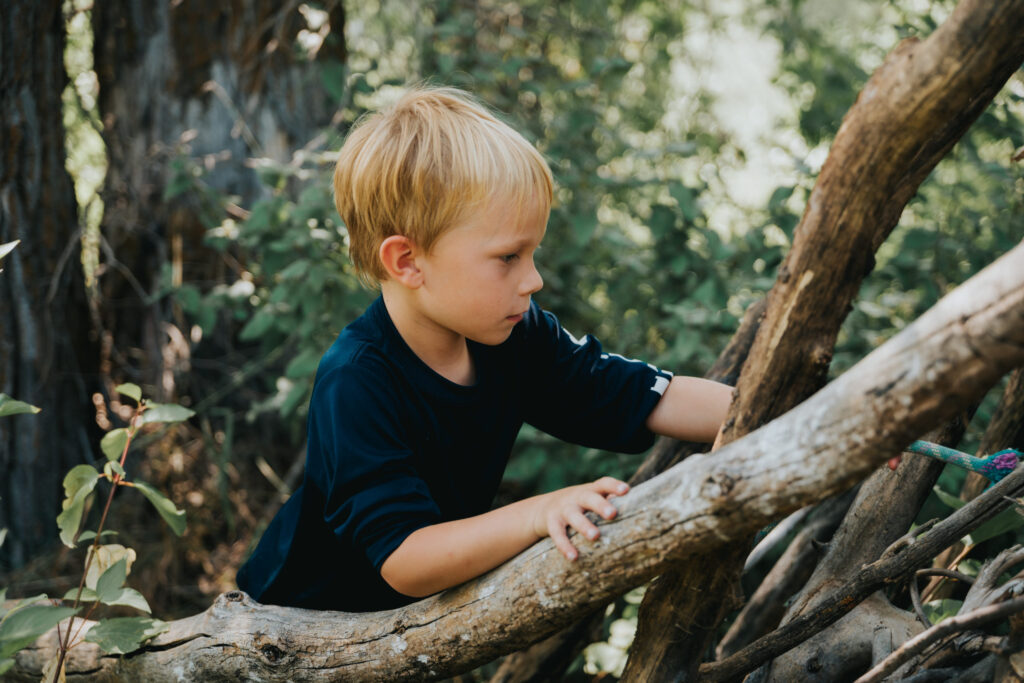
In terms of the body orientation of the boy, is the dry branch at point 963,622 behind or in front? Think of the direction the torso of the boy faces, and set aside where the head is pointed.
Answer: in front

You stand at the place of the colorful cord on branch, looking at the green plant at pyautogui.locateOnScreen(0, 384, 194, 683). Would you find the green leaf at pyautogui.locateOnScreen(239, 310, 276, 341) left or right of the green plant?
right

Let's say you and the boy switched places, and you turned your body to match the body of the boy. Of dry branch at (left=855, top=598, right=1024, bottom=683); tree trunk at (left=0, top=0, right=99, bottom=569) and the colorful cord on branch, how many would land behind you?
1

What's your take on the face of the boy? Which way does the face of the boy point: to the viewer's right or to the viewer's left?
to the viewer's right

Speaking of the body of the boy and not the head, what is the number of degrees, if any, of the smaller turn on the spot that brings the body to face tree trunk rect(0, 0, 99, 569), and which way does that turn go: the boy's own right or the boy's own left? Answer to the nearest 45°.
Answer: approximately 180°

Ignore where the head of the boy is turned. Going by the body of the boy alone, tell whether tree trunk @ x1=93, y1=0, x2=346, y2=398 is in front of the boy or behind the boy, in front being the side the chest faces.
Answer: behind

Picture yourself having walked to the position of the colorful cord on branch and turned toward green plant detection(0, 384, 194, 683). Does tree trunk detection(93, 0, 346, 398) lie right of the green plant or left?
right

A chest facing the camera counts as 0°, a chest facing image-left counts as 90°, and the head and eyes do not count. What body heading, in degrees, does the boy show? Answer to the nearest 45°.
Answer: approximately 315°

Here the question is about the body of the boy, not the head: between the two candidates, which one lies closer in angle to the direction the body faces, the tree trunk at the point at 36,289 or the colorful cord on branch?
the colorful cord on branch

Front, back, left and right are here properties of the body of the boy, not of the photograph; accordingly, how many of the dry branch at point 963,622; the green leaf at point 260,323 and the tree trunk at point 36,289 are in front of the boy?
1
